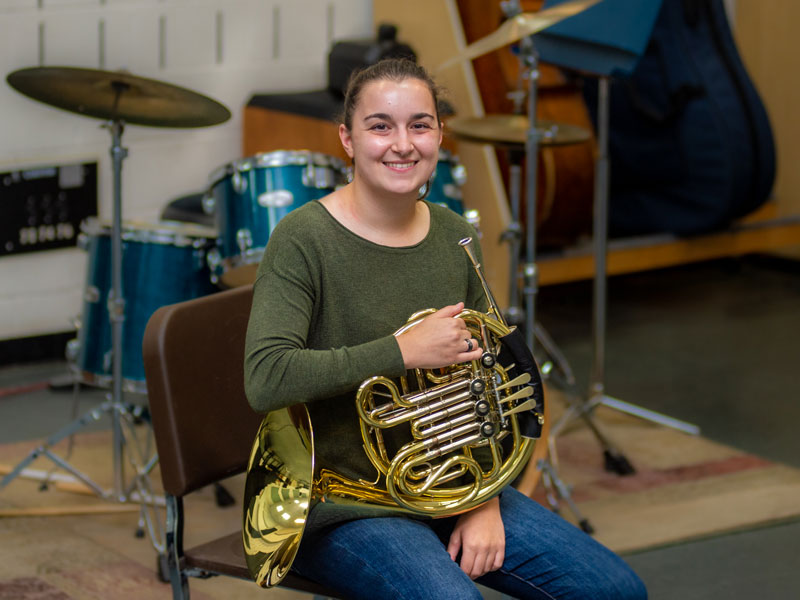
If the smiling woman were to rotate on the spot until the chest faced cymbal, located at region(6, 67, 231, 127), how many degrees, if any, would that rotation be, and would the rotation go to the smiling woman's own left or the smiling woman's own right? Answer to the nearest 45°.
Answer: approximately 180°

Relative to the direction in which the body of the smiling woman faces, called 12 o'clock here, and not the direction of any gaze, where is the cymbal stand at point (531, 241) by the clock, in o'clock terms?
The cymbal stand is roughly at 8 o'clock from the smiling woman.

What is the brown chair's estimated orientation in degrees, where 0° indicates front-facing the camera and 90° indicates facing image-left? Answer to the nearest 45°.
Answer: approximately 315°

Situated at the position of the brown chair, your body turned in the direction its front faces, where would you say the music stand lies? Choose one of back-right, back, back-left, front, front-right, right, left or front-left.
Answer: left

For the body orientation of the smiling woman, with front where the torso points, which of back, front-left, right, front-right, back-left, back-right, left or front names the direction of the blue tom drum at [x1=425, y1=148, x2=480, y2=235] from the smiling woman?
back-left

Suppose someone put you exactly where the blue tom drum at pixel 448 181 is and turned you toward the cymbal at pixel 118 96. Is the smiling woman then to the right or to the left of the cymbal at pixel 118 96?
left

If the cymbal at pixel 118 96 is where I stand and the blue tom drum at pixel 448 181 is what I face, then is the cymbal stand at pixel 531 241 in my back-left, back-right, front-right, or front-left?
front-right

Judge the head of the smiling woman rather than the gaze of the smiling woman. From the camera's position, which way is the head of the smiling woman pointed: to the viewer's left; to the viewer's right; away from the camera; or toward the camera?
toward the camera

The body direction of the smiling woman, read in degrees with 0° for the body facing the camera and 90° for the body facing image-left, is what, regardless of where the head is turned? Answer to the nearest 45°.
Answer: approximately 315°
